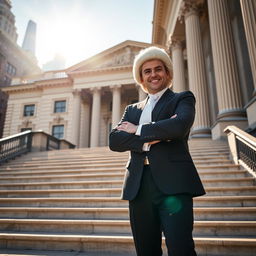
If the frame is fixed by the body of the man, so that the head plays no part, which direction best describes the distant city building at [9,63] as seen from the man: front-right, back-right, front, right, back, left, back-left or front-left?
right

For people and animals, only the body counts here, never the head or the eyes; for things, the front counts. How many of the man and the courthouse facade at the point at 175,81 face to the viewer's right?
0

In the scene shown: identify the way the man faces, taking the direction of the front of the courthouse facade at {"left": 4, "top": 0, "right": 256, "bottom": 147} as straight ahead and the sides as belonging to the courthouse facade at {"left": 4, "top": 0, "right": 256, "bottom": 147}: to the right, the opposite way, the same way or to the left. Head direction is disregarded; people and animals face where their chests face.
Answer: the same way

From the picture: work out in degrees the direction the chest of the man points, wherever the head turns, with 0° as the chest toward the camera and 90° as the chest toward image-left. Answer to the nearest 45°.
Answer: approximately 45°

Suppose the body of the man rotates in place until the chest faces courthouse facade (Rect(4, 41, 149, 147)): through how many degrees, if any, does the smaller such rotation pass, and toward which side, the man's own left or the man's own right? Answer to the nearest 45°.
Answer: approximately 135° to the man's own right

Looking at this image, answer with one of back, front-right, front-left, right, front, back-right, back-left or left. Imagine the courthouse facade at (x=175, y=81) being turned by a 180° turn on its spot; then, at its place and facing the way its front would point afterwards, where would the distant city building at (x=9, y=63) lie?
left

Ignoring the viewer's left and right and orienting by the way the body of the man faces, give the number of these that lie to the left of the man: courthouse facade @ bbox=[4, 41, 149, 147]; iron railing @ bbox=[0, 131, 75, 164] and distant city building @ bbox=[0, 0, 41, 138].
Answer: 0

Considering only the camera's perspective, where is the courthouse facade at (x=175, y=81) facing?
facing the viewer and to the left of the viewer

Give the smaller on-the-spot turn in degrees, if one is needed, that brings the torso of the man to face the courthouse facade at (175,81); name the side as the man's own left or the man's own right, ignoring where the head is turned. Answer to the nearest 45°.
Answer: approximately 135° to the man's own right

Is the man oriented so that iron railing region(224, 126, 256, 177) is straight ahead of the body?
no

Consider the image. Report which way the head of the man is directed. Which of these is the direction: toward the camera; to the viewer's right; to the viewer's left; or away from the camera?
toward the camera

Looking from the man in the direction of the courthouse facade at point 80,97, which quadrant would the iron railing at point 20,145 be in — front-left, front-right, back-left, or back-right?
front-left

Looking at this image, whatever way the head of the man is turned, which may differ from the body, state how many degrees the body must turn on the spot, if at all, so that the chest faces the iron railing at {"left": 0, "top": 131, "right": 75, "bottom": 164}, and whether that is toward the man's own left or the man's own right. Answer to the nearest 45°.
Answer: approximately 90° to the man's own right
